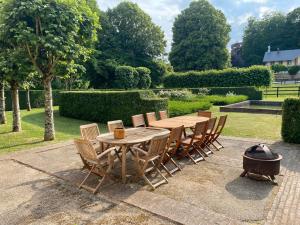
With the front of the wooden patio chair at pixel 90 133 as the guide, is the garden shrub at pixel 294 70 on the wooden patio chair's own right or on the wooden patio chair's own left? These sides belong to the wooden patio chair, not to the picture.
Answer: on the wooden patio chair's own left

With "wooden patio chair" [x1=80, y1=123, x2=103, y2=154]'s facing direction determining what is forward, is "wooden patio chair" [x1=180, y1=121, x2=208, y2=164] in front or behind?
in front

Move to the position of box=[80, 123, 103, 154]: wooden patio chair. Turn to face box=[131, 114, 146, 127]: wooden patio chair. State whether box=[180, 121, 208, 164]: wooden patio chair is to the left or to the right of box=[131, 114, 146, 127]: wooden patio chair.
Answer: right

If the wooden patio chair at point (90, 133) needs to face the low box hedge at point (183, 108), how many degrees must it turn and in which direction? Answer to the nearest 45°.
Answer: approximately 90° to its left

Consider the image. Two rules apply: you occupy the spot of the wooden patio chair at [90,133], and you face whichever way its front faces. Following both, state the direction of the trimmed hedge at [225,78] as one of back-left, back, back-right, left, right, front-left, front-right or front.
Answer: left

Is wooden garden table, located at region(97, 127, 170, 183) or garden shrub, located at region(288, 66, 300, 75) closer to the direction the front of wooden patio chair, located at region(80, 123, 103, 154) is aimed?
the wooden garden table

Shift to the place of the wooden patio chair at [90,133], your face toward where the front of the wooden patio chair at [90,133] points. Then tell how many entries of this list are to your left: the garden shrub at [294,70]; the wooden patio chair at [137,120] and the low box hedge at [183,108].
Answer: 3

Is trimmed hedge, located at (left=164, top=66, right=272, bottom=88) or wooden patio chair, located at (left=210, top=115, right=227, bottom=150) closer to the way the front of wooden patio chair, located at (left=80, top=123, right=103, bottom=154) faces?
the wooden patio chair

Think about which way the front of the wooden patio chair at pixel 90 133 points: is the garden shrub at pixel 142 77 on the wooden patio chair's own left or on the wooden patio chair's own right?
on the wooden patio chair's own left

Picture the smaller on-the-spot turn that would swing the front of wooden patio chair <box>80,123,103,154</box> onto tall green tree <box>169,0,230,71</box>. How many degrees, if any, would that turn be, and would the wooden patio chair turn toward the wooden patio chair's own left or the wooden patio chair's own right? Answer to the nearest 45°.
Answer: approximately 90° to the wooden patio chair's own left

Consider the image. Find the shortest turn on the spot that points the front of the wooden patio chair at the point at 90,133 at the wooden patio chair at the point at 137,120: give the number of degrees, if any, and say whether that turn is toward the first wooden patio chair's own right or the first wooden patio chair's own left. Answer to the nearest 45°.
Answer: approximately 90° to the first wooden patio chair's own left
